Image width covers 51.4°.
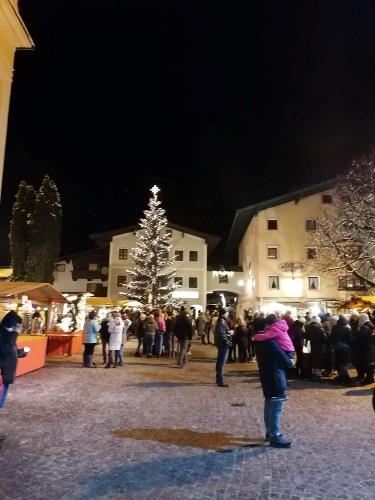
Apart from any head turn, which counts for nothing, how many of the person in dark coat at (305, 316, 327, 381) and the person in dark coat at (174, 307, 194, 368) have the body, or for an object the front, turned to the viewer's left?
0

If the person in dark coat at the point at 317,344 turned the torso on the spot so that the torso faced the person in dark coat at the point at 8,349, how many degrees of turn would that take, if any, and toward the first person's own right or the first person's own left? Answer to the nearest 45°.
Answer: approximately 135° to the first person's own left

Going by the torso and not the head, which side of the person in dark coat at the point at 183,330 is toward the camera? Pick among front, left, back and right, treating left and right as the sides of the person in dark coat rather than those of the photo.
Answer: back

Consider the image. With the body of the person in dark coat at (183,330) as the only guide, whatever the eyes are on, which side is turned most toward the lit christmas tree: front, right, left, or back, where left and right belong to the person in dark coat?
front

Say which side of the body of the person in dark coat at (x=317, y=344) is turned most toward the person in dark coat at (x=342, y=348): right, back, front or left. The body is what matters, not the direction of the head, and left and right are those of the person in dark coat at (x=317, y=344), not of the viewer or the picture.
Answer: right

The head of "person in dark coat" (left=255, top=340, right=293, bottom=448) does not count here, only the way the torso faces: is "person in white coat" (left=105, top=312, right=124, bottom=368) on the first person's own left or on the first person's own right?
on the first person's own left

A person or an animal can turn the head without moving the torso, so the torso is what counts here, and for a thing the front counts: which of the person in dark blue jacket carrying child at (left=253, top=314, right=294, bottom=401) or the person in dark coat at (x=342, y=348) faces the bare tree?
the person in dark coat

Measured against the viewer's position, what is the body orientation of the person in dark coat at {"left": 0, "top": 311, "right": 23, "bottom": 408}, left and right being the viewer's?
facing to the right of the viewer

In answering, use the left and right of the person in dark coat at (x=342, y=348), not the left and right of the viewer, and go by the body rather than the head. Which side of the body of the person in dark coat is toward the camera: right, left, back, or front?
back
